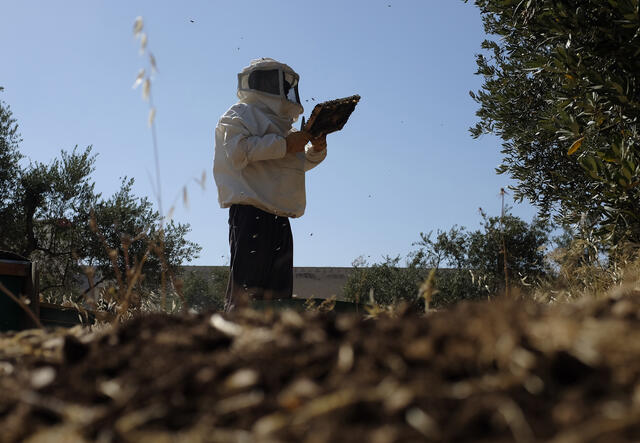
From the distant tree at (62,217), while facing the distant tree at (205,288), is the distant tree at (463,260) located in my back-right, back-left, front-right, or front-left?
front-right

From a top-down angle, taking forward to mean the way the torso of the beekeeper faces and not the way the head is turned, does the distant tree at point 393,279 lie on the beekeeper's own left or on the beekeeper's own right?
on the beekeeper's own left

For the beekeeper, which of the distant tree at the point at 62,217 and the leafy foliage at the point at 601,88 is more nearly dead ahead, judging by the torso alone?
the leafy foliage

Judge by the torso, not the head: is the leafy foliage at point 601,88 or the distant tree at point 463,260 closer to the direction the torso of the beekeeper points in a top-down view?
the leafy foliage

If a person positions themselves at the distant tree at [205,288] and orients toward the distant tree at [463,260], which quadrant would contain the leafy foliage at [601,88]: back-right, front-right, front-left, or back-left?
front-right

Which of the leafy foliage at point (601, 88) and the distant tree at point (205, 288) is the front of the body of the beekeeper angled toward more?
the leafy foliage

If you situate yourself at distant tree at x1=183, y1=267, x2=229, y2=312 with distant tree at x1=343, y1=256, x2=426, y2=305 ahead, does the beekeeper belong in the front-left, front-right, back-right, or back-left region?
front-right

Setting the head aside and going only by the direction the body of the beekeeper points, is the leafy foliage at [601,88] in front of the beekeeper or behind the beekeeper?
in front

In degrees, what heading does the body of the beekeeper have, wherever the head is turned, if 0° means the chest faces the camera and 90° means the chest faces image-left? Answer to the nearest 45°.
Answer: approximately 315°

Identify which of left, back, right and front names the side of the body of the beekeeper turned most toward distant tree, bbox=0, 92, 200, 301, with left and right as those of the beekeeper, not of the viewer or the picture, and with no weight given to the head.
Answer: back

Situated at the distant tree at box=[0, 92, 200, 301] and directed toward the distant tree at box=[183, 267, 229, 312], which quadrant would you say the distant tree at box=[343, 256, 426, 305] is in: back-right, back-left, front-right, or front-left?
front-right

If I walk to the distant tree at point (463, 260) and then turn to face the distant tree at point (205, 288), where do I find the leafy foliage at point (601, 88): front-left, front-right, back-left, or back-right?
back-left

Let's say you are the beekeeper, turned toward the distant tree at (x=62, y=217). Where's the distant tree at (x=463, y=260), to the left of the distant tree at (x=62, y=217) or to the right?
right

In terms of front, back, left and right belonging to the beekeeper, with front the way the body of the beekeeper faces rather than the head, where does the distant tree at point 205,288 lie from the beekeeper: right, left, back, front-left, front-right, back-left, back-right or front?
back-left

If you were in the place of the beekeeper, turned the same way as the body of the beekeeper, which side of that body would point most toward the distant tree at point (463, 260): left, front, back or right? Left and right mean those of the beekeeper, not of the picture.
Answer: left
